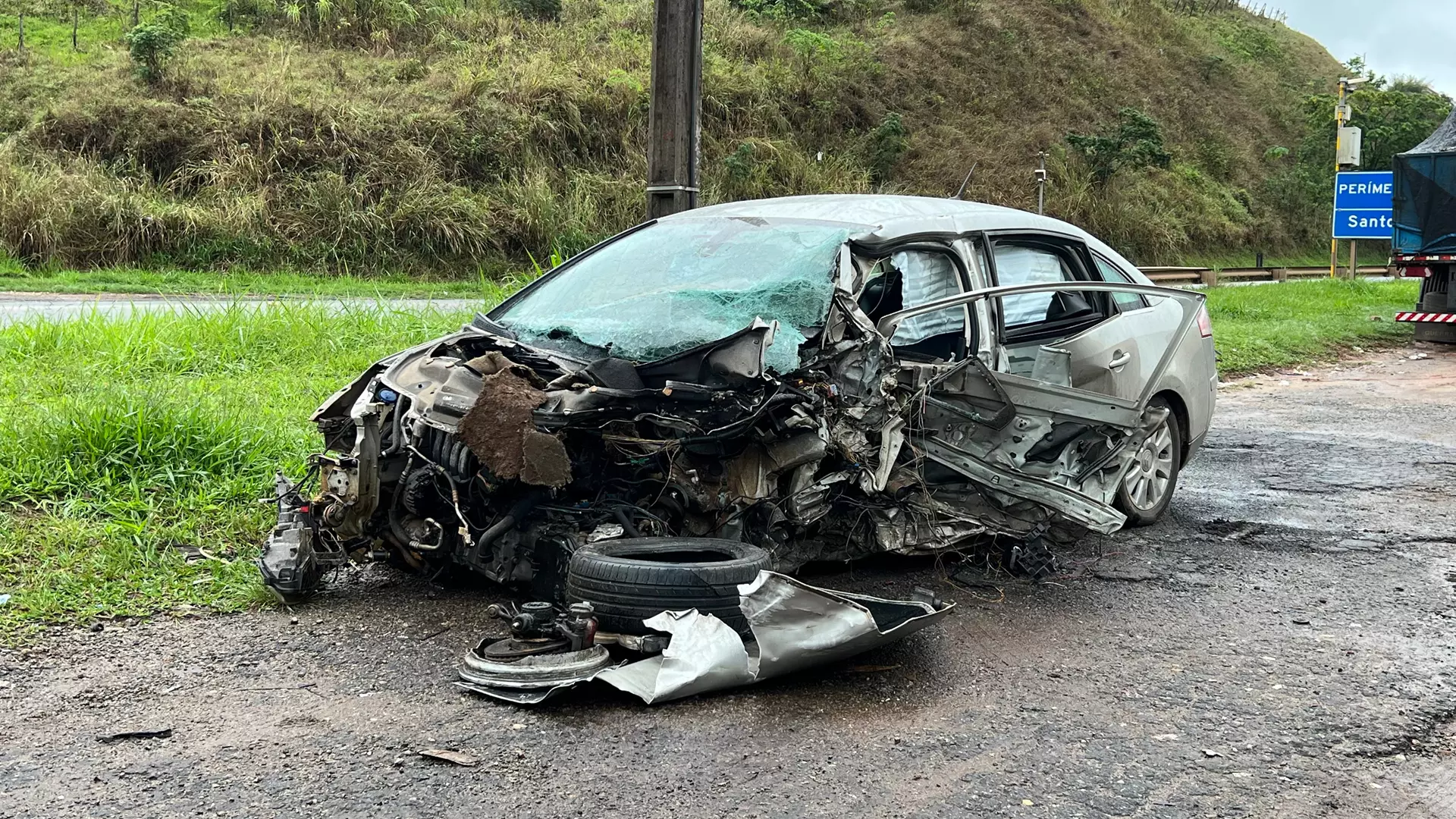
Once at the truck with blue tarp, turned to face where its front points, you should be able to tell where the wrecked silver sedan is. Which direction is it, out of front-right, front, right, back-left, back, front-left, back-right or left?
back

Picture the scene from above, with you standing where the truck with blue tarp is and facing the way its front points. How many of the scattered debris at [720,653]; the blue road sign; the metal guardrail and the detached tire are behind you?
2

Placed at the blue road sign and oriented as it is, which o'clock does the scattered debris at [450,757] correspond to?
The scattered debris is roughly at 12 o'clock from the blue road sign.

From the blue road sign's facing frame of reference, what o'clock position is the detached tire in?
The detached tire is roughly at 12 o'clock from the blue road sign.

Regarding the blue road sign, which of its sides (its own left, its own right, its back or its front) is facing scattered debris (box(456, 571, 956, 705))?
front

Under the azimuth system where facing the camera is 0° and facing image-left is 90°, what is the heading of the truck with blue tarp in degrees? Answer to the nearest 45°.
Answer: approximately 180°

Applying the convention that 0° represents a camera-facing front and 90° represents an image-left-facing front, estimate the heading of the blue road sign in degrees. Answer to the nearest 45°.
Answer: approximately 0°

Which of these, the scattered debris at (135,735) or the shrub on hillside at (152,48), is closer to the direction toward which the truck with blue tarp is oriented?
the shrub on hillside

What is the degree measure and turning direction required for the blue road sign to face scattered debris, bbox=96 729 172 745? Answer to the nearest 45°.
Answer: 0° — it already faces it

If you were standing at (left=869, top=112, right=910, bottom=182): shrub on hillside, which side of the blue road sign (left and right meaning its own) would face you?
right

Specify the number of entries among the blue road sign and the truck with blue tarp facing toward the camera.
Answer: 1

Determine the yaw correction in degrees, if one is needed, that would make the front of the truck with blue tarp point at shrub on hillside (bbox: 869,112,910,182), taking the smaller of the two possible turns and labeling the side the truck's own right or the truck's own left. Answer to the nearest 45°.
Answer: approximately 45° to the truck's own left

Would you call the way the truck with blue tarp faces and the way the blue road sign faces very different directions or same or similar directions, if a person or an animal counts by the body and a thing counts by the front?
very different directions

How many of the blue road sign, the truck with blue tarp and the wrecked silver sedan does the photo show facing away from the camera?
1

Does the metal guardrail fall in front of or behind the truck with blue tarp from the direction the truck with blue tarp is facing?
in front
